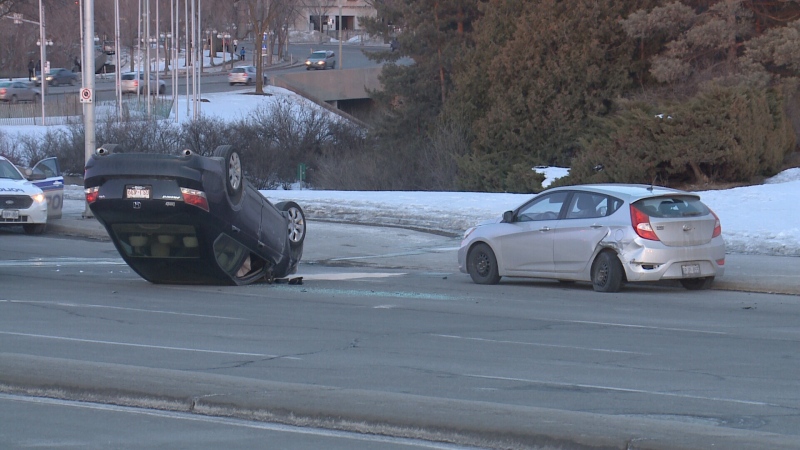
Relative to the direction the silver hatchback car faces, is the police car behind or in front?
in front

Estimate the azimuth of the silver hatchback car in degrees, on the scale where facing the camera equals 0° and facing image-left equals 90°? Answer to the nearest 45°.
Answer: approximately 135°

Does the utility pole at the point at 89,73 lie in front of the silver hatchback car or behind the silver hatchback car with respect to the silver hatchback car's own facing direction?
in front

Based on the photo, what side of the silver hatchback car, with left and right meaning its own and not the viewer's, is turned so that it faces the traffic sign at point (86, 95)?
front

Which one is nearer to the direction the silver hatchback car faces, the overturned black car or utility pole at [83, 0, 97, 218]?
the utility pole

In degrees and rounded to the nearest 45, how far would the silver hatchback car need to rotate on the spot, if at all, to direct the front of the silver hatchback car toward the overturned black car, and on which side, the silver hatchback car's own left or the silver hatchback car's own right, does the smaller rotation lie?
approximately 45° to the silver hatchback car's own left

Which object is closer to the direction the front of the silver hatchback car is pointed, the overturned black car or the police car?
the police car
